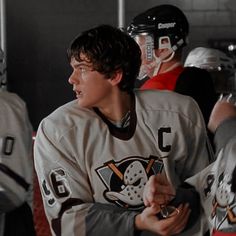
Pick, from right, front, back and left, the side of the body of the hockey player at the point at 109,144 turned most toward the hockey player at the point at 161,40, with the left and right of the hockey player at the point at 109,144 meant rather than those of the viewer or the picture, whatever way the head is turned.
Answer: back

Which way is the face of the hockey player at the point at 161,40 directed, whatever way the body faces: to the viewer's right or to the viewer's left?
to the viewer's left

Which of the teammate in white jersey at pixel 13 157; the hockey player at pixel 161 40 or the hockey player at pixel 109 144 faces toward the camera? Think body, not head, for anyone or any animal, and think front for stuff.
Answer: the hockey player at pixel 109 144

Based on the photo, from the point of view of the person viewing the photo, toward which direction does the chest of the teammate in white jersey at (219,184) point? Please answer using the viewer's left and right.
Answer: facing the viewer and to the left of the viewer
